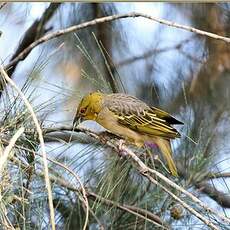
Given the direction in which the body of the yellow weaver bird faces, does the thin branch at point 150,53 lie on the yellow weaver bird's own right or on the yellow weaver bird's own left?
on the yellow weaver bird's own right

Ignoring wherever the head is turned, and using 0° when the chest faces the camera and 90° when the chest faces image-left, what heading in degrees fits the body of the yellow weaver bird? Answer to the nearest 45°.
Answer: approximately 90°

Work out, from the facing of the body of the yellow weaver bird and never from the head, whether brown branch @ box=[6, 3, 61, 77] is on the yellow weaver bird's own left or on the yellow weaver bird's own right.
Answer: on the yellow weaver bird's own right
